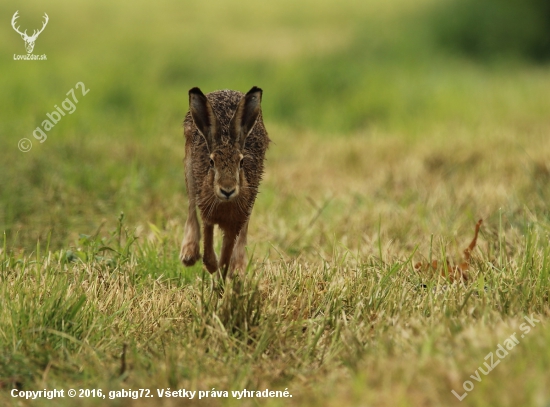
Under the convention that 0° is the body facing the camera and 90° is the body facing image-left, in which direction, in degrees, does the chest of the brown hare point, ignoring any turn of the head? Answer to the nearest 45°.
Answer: approximately 0°
